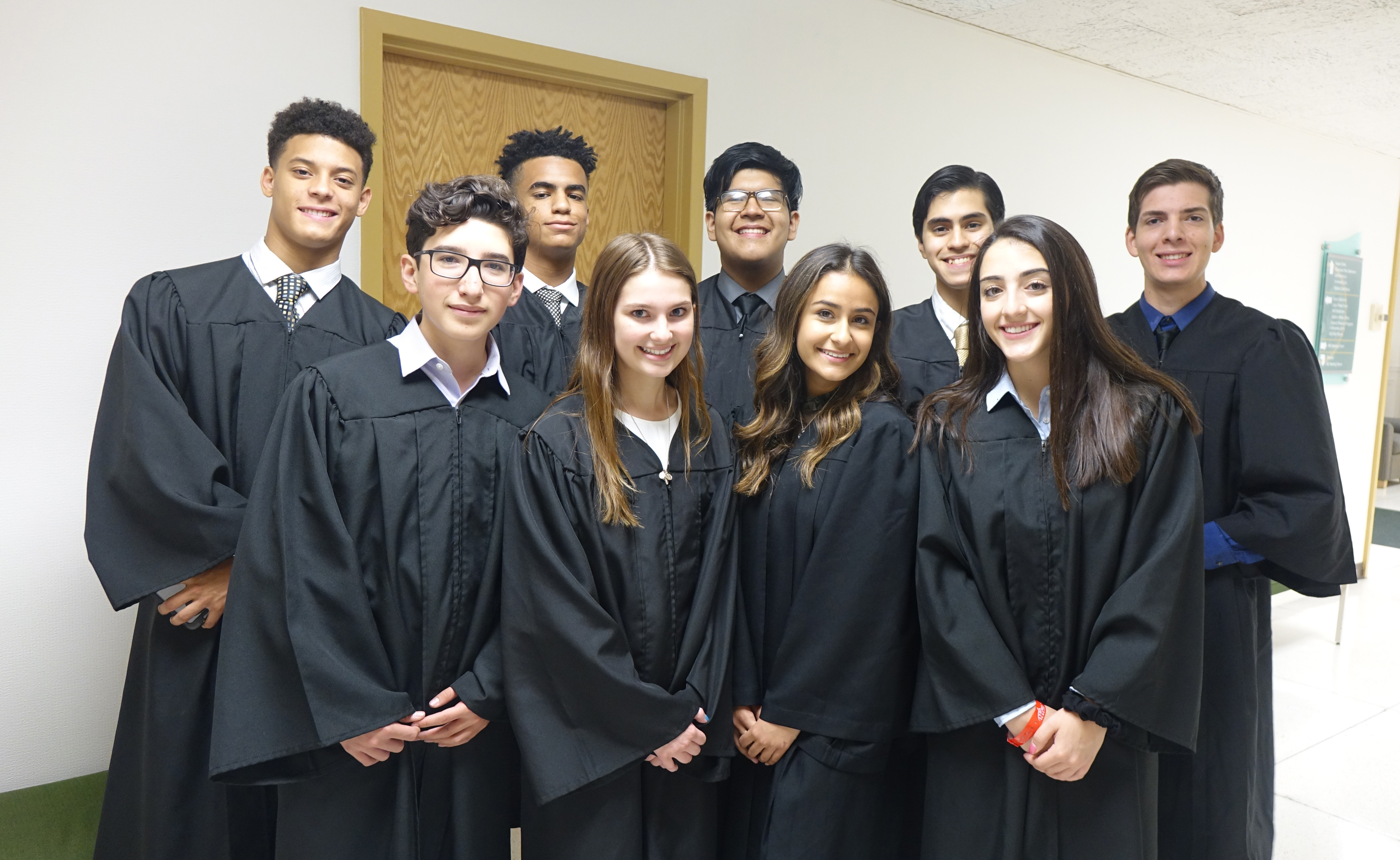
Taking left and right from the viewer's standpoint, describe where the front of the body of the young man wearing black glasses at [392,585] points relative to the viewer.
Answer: facing the viewer and to the right of the viewer

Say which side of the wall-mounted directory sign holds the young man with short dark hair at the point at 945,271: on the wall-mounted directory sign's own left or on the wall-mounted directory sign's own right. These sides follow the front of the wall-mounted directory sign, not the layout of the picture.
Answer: on the wall-mounted directory sign's own right

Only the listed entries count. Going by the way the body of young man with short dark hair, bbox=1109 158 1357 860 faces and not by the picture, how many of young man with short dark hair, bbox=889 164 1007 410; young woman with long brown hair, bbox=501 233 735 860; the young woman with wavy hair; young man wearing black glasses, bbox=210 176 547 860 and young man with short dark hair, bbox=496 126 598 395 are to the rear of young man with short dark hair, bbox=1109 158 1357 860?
0

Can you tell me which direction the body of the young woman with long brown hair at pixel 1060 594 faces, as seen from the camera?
toward the camera

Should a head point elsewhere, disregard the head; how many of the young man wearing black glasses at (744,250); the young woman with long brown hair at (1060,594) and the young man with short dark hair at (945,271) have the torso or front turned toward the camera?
3

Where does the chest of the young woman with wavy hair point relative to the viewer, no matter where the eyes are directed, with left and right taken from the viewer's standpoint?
facing the viewer and to the left of the viewer

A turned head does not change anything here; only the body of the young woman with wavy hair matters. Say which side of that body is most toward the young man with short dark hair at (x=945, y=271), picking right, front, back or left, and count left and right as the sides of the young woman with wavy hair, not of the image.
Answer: back

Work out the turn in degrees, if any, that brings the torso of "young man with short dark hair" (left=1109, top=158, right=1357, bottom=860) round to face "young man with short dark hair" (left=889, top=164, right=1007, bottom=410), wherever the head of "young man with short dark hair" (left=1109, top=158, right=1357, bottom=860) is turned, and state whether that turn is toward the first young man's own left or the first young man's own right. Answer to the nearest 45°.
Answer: approximately 45° to the first young man's own right

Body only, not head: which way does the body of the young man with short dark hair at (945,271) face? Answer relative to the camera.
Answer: toward the camera

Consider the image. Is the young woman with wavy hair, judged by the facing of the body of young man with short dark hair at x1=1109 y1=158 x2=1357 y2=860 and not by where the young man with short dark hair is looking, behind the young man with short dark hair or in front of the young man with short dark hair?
in front

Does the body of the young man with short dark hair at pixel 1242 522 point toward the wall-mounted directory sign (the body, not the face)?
no

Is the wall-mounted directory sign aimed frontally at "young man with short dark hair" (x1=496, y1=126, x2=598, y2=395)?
no

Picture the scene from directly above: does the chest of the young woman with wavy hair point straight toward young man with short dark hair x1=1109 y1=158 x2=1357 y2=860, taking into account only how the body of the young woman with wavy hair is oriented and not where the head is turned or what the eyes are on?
no

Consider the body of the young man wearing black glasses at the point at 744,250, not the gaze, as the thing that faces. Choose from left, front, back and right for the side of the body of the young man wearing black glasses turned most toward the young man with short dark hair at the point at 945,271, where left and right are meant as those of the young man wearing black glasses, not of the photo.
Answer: left

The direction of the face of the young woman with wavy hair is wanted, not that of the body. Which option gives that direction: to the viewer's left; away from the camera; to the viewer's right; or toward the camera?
toward the camera

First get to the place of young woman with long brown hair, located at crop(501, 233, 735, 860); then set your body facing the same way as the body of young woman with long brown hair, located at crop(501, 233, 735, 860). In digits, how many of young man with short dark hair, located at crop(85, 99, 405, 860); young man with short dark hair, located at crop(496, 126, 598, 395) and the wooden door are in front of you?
0

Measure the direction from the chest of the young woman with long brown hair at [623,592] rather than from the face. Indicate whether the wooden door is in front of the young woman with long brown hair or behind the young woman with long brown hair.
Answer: behind
